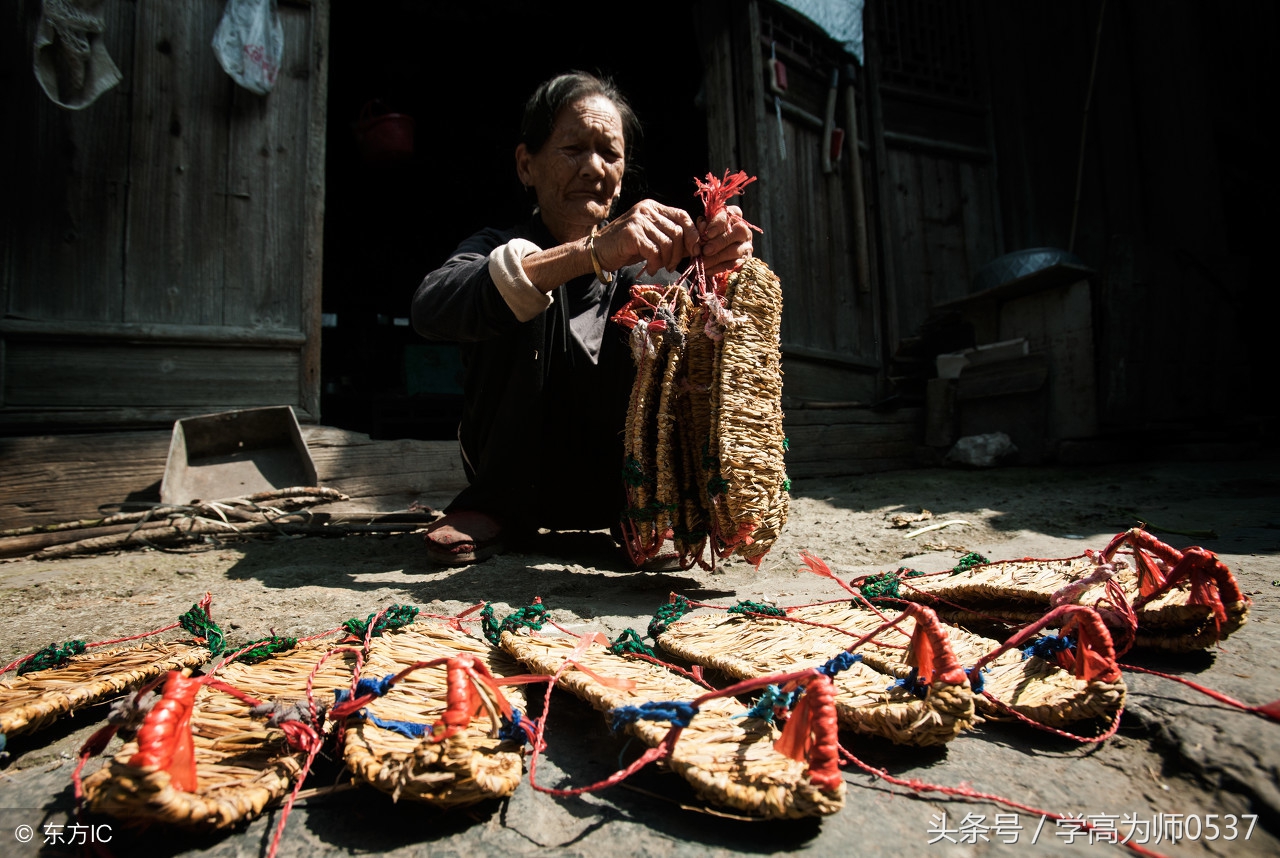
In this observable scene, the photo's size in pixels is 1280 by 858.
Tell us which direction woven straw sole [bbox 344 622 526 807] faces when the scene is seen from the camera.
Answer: facing the viewer

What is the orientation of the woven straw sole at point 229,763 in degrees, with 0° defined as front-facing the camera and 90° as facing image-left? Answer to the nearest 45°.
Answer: approximately 45°

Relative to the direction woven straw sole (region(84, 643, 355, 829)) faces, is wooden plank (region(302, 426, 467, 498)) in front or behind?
behind

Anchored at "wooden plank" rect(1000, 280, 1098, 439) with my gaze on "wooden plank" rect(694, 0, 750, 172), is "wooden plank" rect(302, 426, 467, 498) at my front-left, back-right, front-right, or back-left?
front-left

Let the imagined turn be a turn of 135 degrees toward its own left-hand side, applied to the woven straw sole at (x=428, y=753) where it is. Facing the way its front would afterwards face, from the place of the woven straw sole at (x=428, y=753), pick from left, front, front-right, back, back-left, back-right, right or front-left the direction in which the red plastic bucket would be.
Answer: front-left

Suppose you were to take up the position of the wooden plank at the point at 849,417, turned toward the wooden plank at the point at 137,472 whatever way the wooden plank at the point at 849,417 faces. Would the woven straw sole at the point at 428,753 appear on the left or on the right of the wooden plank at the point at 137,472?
left

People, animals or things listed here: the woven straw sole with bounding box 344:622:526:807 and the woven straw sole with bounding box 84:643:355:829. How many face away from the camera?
0

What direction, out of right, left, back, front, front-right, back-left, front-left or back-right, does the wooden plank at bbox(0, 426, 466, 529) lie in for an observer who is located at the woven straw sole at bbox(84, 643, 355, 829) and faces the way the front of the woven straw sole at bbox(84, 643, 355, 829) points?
back-right

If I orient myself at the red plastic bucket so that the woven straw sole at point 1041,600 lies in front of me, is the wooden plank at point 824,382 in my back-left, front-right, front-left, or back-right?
front-left

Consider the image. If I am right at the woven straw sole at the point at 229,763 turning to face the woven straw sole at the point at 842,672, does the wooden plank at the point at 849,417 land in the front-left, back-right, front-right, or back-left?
front-left

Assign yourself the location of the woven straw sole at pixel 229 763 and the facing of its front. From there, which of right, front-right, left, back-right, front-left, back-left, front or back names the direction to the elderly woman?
back

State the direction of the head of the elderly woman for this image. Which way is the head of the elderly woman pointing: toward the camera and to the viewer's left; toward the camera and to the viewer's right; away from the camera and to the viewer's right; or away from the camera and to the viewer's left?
toward the camera and to the viewer's right

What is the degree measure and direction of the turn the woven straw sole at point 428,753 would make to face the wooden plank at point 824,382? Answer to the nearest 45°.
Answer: approximately 135° to its left
